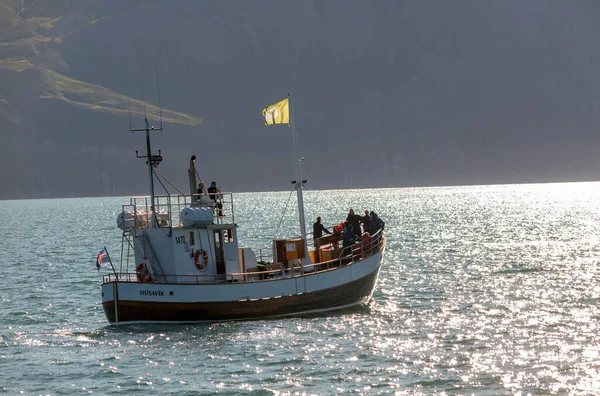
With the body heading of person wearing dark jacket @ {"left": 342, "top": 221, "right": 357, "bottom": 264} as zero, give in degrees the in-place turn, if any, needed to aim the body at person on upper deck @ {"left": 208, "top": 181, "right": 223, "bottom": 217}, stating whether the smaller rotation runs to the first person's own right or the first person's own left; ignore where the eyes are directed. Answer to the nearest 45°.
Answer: approximately 135° to the first person's own right

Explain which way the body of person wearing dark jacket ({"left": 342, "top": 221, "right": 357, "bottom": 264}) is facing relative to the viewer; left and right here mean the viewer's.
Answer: facing to the right of the viewer

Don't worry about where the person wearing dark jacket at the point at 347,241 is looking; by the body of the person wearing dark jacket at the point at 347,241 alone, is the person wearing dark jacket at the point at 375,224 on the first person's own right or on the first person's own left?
on the first person's own left

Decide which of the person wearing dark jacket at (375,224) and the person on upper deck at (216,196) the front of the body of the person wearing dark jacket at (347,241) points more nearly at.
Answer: the person wearing dark jacket
